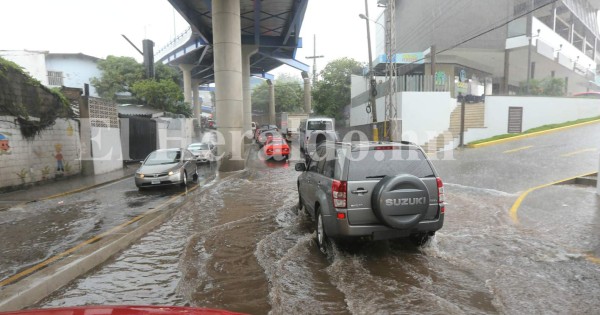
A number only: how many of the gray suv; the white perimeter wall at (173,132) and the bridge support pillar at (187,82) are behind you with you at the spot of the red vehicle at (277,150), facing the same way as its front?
1

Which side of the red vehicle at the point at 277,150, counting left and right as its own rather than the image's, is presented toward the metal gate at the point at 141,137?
left

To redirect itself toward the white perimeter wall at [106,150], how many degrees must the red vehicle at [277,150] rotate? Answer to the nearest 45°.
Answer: approximately 135° to its left

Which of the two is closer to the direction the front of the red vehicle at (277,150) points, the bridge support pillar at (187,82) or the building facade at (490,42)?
the bridge support pillar

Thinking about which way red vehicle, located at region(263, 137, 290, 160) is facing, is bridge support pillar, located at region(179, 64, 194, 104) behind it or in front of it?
in front

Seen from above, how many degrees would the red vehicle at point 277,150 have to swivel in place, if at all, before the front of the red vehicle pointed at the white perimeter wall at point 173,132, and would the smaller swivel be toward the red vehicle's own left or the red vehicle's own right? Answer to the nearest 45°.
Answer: approximately 45° to the red vehicle's own left

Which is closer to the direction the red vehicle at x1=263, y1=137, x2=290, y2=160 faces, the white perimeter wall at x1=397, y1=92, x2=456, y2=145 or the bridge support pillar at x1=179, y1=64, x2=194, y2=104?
the bridge support pillar

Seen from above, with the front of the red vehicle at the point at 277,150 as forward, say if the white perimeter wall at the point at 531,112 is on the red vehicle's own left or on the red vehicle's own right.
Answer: on the red vehicle's own right

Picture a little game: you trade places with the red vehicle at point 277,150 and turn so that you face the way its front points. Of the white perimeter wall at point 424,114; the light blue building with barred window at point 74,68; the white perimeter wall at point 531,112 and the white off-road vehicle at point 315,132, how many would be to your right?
3

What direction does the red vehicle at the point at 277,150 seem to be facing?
away from the camera

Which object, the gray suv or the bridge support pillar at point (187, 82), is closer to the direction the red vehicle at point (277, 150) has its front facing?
the bridge support pillar
